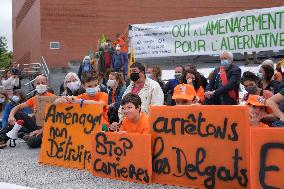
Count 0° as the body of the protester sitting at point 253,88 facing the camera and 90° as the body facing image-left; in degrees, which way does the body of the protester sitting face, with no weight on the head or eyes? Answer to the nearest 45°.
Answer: approximately 45°

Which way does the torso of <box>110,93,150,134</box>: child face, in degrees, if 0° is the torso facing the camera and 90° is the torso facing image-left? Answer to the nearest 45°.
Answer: approximately 45°

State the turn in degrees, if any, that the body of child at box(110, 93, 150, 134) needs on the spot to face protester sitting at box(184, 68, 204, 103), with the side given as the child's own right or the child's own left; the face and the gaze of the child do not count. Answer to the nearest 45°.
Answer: approximately 180°

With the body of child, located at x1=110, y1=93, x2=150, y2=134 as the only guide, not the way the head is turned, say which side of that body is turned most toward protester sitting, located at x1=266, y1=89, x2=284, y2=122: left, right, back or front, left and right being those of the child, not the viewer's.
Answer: left

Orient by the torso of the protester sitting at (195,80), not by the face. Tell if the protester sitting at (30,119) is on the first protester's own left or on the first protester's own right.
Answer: on the first protester's own right

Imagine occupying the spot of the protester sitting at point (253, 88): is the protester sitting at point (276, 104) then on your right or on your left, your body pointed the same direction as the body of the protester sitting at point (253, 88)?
on your left
